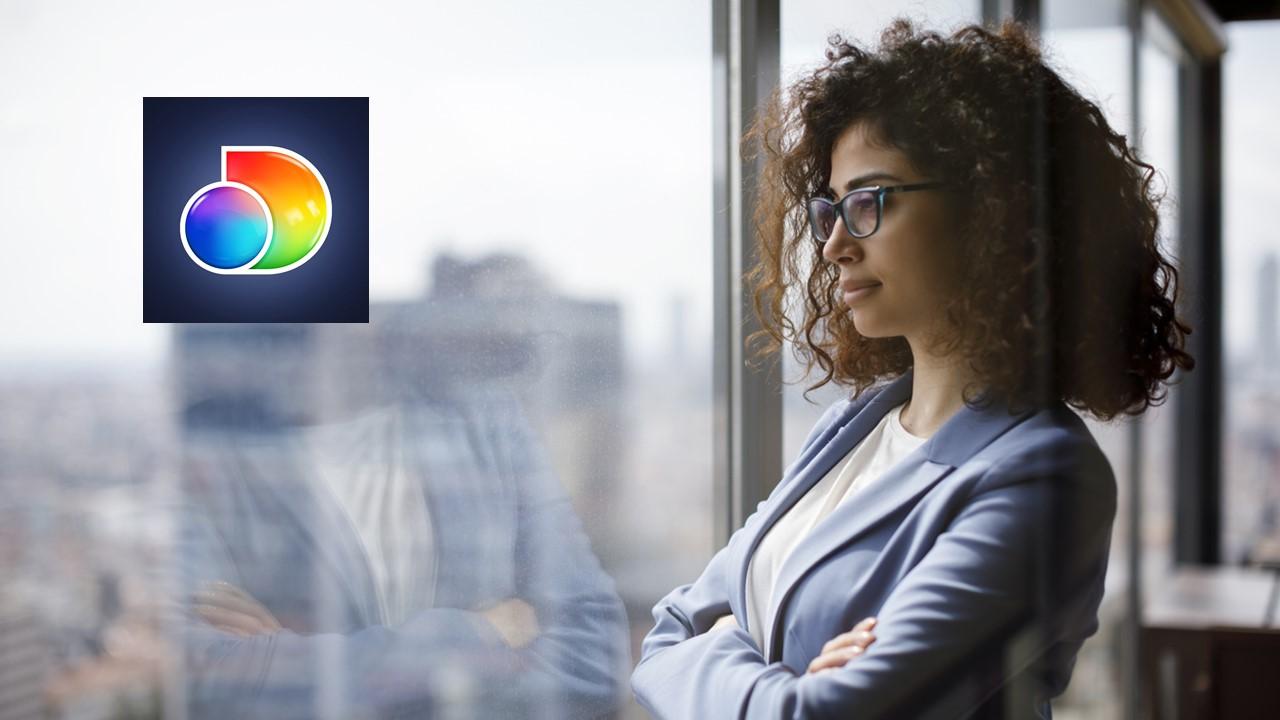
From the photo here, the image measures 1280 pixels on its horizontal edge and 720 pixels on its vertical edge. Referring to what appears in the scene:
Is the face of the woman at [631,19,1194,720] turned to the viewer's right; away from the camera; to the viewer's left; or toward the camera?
to the viewer's left

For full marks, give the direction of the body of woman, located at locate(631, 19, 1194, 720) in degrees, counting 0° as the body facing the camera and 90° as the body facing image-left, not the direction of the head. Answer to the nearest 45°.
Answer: approximately 45°
